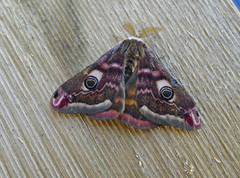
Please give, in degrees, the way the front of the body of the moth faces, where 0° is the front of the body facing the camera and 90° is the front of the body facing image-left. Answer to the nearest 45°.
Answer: approximately 180°
